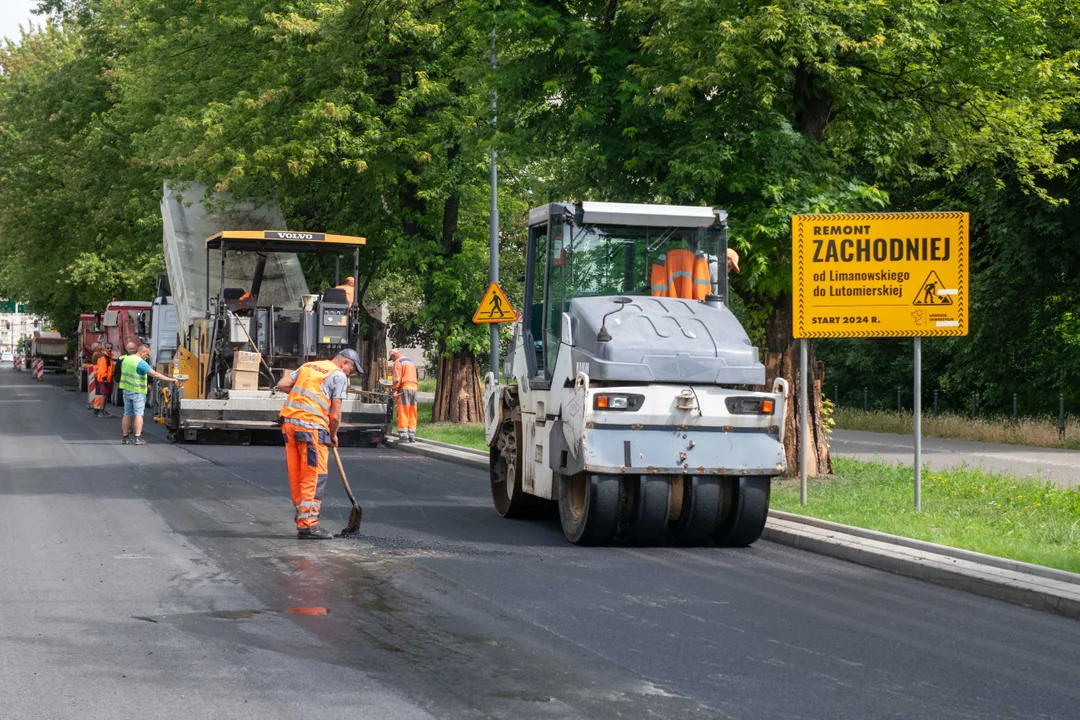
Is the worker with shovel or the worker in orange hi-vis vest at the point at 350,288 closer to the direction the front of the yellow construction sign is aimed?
the worker with shovel

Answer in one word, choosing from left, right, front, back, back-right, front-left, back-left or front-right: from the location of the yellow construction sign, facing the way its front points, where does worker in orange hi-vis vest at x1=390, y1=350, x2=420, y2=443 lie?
back-right

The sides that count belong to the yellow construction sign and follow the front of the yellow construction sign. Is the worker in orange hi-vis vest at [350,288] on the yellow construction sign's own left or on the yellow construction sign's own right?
on the yellow construction sign's own right

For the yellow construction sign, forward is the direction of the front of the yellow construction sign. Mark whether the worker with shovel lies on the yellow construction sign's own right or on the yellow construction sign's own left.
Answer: on the yellow construction sign's own right

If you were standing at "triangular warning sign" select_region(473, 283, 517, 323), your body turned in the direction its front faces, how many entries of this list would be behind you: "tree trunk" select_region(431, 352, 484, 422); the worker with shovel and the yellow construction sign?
1

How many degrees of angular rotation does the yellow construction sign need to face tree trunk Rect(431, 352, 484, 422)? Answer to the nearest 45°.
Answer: approximately 135° to its right

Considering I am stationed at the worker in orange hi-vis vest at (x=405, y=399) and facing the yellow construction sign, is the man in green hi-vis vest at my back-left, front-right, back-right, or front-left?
back-right

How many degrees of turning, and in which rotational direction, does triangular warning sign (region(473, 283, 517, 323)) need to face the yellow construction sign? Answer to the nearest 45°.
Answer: approximately 45° to its left
